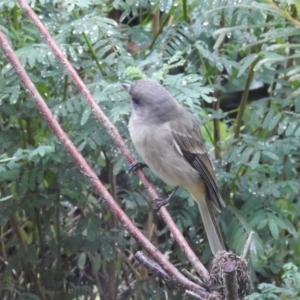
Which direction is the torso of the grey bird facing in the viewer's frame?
to the viewer's left

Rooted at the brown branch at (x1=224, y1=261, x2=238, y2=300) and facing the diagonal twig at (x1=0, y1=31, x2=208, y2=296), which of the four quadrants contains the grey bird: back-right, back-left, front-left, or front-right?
front-right

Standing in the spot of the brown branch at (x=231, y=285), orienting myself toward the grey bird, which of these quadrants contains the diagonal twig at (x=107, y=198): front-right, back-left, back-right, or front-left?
front-left
